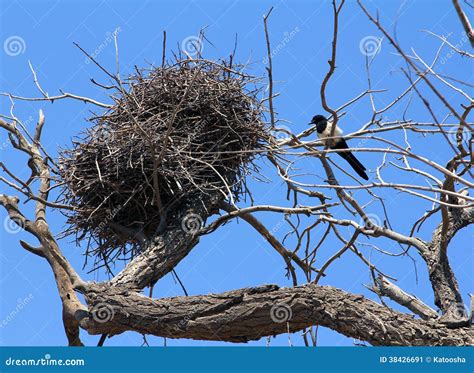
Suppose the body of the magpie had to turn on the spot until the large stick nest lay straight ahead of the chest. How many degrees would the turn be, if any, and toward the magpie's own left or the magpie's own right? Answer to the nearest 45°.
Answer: approximately 45° to the magpie's own left

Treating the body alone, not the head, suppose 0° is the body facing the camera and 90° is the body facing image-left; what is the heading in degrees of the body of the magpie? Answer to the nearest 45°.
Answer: approximately 90°
